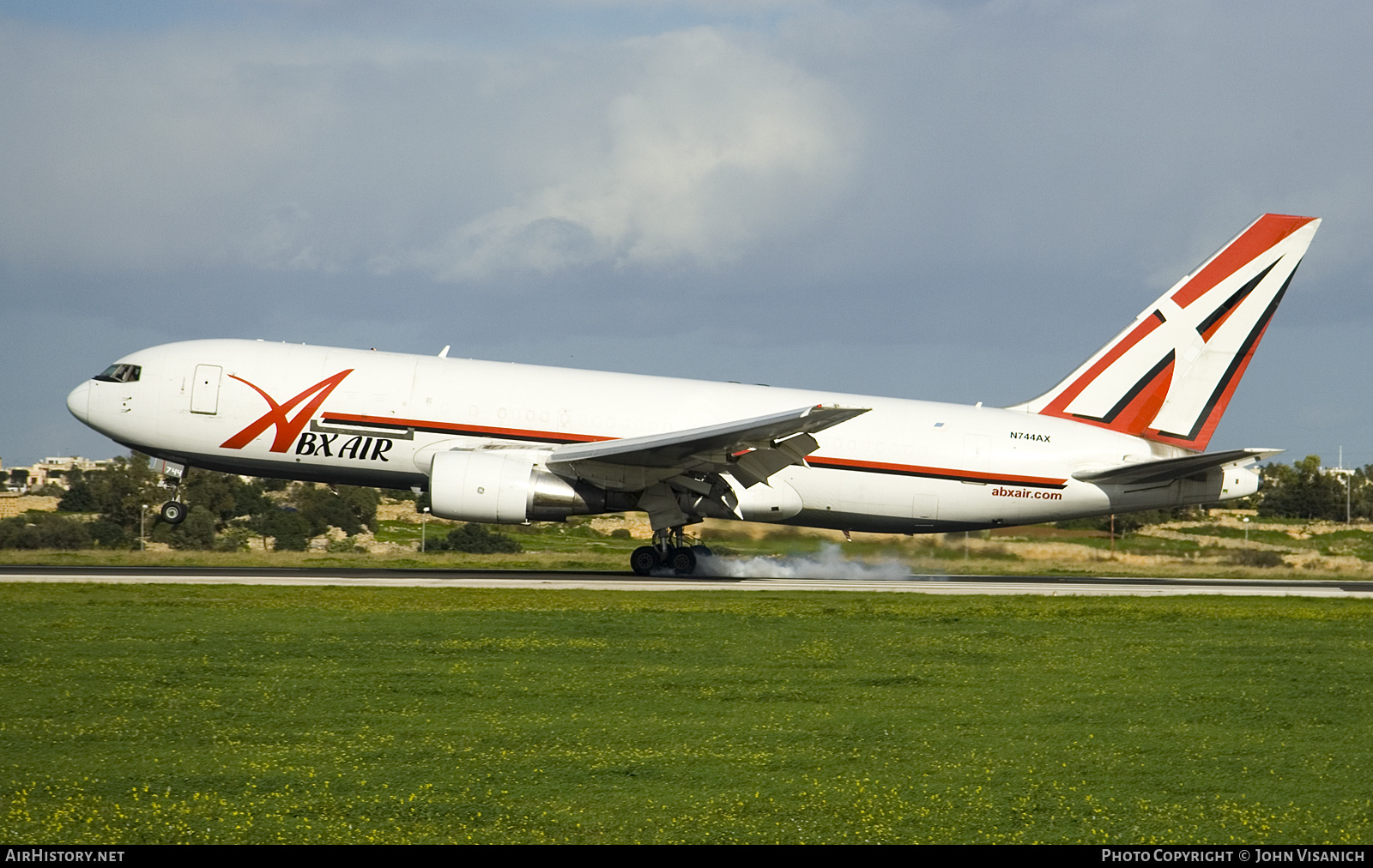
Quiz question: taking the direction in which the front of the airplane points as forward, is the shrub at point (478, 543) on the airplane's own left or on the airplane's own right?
on the airplane's own right

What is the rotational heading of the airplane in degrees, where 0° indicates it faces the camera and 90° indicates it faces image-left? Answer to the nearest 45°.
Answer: approximately 90°
